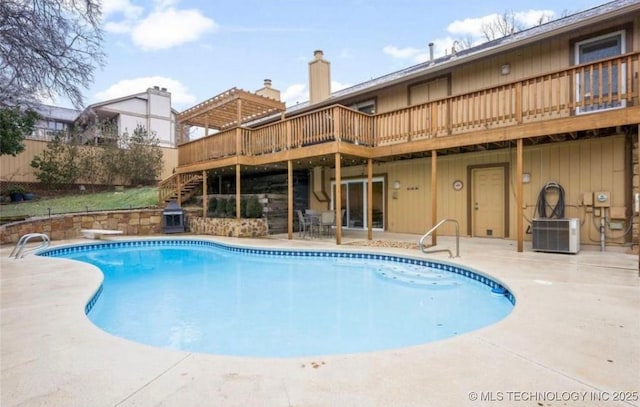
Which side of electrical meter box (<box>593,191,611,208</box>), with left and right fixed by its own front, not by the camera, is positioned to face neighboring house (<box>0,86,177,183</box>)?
right

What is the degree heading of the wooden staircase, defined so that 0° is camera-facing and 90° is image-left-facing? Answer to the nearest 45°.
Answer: approximately 45°

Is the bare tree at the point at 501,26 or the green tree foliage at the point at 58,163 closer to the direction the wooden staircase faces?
the green tree foliage

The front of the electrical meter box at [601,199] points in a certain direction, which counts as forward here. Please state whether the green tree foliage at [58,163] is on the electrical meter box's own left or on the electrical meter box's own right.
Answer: on the electrical meter box's own right

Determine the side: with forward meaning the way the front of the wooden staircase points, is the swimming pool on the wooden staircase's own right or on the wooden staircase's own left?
on the wooden staircase's own left

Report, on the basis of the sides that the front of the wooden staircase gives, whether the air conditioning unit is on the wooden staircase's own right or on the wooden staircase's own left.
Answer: on the wooden staircase's own left

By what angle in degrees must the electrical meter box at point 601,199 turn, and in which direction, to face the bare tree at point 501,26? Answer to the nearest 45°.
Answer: approximately 180°
